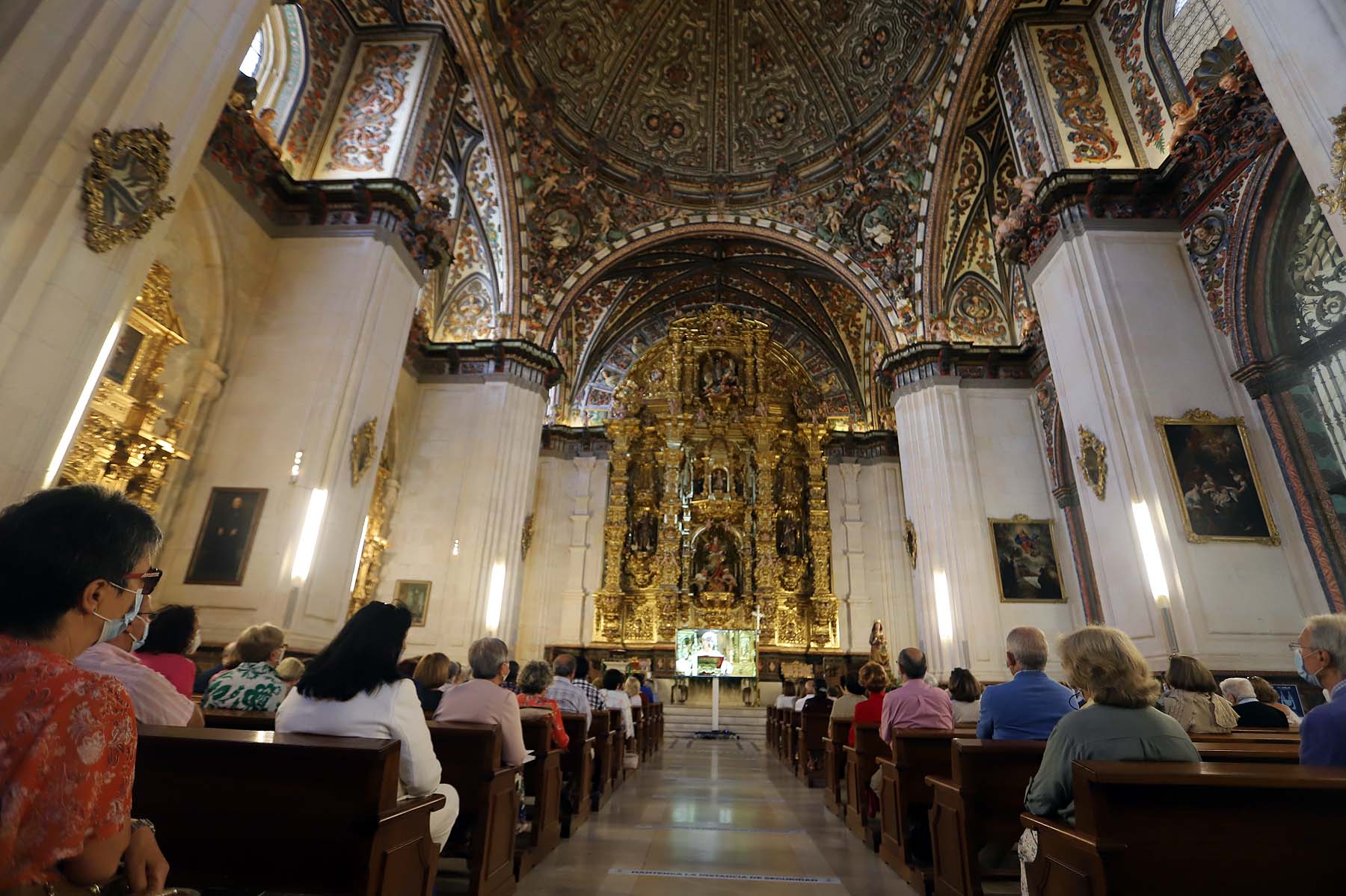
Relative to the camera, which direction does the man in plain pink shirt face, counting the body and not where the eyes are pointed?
away from the camera

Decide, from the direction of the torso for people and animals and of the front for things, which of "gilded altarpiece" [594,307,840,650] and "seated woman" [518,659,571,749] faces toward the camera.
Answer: the gilded altarpiece

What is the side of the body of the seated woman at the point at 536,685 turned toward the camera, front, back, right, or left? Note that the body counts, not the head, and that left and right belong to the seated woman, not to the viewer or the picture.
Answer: back

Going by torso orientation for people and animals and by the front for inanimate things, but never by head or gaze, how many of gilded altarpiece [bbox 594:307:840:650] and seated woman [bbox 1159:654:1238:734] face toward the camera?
1

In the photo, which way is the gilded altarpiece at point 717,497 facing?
toward the camera

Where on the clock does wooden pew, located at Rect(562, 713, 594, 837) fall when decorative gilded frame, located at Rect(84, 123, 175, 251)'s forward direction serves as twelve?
The wooden pew is roughly at 11 o'clock from the decorative gilded frame.

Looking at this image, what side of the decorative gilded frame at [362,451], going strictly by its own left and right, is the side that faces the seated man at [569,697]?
front

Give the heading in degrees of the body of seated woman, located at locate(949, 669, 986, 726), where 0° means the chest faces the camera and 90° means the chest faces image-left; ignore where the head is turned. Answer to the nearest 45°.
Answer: approximately 180°

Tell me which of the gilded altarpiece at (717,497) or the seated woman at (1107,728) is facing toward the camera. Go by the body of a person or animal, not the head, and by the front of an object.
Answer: the gilded altarpiece

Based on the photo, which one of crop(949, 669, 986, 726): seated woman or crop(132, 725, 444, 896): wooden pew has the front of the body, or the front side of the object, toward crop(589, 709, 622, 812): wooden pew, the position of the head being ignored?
crop(132, 725, 444, 896): wooden pew

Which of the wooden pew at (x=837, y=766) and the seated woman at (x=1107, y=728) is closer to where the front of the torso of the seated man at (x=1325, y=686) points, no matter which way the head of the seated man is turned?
the wooden pew

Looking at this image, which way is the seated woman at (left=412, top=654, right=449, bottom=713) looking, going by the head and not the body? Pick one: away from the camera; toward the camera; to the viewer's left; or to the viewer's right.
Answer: away from the camera

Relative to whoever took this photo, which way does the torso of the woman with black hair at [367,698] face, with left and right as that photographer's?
facing away from the viewer and to the right of the viewer

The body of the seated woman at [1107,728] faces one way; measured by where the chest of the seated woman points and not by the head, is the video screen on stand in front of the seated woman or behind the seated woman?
in front

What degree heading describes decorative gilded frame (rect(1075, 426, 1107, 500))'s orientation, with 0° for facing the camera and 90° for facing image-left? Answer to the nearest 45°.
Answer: approximately 45°

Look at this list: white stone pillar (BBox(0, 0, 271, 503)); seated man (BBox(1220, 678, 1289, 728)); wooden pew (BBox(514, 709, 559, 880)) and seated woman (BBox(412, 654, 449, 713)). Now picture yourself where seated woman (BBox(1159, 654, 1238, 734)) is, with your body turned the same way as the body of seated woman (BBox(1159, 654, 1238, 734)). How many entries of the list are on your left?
3

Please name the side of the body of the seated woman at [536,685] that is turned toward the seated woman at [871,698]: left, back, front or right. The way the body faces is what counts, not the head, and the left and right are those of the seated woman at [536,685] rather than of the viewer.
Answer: right

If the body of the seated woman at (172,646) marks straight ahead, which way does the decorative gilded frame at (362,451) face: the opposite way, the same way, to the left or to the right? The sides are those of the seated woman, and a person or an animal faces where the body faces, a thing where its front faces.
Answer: to the right

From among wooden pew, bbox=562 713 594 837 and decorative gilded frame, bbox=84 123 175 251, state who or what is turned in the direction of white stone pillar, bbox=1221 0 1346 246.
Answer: the decorative gilded frame

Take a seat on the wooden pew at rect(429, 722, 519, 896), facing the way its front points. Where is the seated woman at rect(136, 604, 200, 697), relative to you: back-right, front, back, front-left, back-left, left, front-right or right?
back-left

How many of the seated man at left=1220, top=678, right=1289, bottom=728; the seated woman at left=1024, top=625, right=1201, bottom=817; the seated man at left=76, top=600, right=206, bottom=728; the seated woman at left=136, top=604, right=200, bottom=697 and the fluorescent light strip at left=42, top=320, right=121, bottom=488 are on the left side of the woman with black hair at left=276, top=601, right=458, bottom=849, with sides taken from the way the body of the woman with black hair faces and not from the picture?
3
